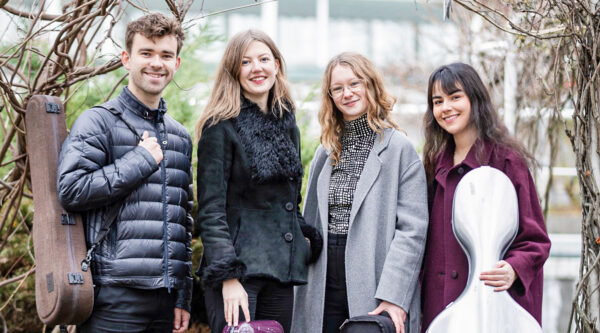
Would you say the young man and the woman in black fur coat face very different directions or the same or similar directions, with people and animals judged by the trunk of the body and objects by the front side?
same or similar directions

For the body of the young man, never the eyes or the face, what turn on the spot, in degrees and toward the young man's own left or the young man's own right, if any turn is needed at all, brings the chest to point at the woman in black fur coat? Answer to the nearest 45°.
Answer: approximately 45° to the young man's own left

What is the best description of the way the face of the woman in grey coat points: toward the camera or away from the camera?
toward the camera

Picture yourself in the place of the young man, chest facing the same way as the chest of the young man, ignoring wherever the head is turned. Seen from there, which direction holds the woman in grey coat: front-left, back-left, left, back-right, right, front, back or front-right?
front-left

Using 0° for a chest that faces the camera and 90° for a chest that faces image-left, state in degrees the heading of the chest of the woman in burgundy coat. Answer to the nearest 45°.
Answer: approximately 45°

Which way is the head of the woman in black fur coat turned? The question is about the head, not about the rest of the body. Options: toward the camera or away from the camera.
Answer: toward the camera

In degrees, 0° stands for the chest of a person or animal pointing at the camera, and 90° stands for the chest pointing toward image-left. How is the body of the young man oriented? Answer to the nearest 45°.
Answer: approximately 315°

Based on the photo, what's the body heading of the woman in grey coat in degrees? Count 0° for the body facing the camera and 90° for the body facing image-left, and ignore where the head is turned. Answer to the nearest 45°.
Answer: approximately 45°

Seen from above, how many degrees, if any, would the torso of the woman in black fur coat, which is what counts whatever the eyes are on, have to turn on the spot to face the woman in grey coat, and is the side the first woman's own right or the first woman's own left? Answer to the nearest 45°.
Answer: approximately 45° to the first woman's own left

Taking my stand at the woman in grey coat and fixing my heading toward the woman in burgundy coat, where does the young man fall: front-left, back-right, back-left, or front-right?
back-right

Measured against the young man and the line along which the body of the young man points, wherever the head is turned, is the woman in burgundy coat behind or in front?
in front

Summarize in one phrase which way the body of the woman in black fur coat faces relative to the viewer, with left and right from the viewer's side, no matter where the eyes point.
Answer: facing the viewer and to the right of the viewer

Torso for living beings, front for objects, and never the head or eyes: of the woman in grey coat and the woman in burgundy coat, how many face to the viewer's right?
0

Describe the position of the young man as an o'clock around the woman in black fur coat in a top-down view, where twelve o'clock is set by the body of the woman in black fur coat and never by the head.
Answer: The young man is roughly at 4 o'clock from the woman in black fur coat.

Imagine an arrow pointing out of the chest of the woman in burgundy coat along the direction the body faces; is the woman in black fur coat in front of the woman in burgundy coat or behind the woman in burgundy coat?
in front
